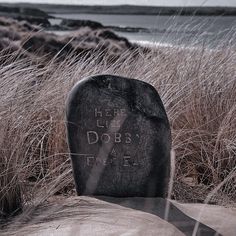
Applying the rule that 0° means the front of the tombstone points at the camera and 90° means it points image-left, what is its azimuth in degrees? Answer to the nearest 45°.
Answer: approximately 0°
